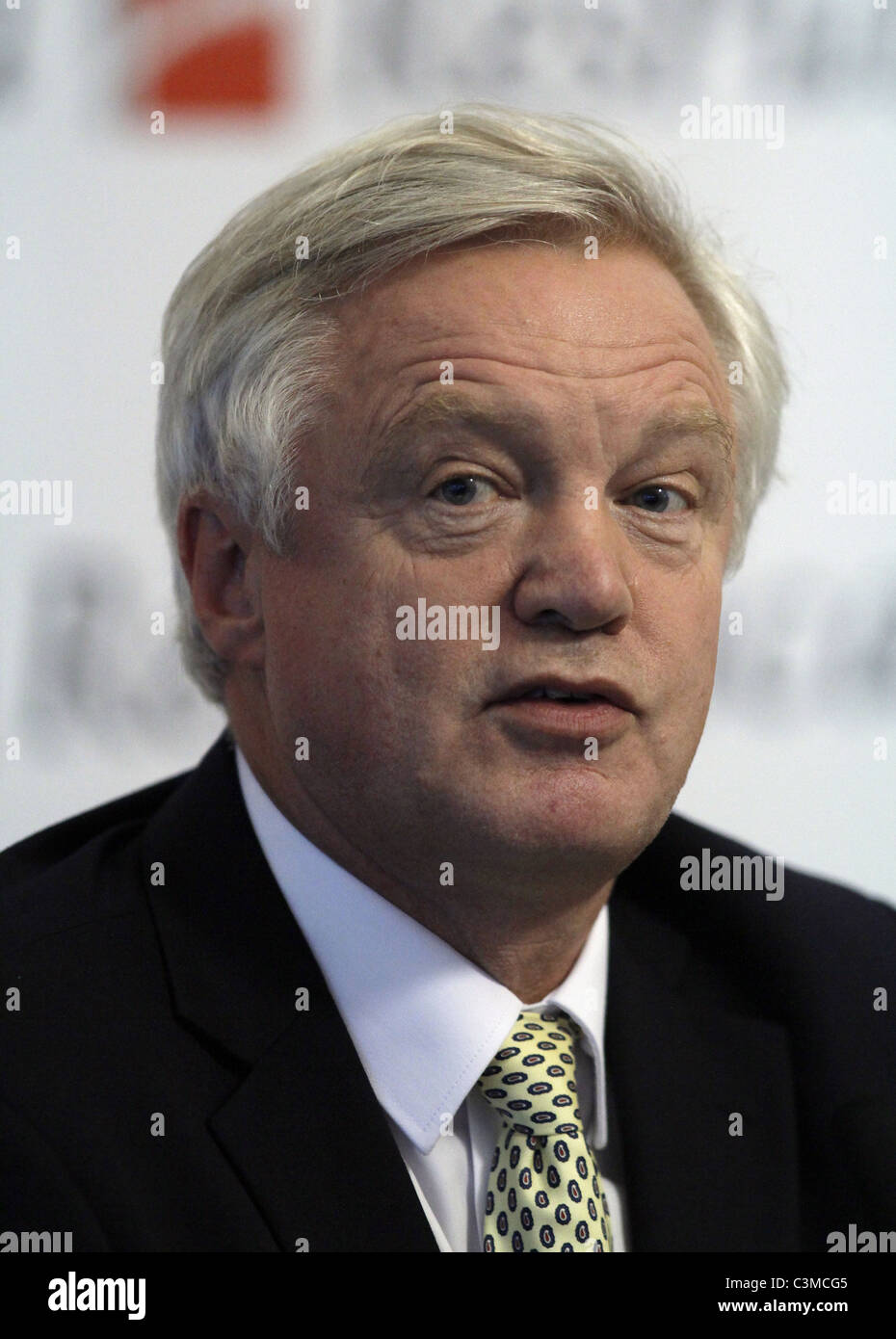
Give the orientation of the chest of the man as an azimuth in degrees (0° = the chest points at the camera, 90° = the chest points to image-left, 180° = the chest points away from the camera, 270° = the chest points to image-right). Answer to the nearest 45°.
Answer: approximately 315°
